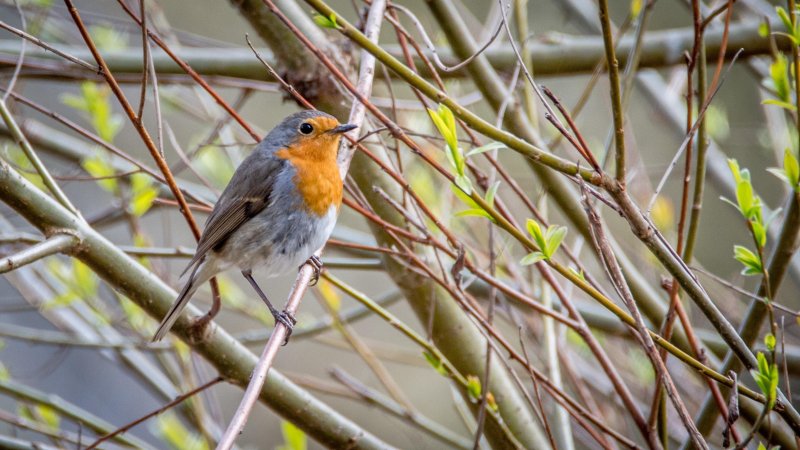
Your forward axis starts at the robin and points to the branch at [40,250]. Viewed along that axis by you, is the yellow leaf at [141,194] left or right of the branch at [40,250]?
right

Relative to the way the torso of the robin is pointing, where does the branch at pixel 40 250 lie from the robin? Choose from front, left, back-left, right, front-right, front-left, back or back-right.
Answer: back-right

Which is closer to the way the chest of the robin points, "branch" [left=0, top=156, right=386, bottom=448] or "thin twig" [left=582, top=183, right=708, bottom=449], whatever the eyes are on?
the thin twig

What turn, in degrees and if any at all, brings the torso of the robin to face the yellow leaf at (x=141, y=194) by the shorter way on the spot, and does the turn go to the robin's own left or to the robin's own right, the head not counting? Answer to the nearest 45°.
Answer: approximately 180°

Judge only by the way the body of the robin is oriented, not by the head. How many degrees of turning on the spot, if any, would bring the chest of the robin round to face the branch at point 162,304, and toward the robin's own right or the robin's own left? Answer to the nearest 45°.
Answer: approximately 135° to the robin's own right

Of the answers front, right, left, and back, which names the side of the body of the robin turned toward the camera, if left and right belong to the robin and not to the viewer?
right
